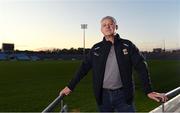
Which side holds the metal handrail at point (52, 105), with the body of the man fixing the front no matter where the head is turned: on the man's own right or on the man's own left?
on the man's own right

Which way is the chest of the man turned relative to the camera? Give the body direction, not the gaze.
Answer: toward the camera

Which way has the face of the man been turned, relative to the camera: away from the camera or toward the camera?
toward the camera
